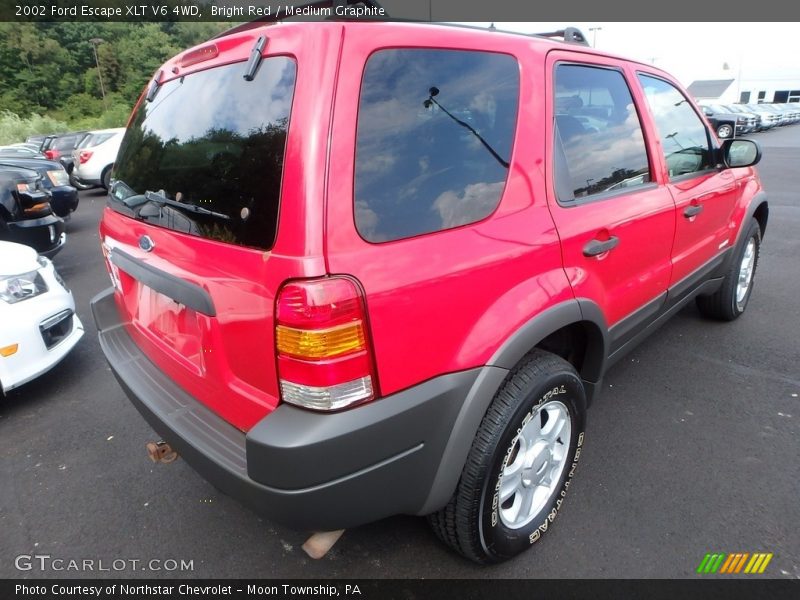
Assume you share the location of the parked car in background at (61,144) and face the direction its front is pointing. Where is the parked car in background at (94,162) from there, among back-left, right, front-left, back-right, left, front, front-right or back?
back-right

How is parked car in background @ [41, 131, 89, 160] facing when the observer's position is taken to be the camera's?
facing away from the viewer and to the right of the viewer

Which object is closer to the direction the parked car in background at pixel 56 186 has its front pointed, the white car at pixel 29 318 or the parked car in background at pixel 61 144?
the white car

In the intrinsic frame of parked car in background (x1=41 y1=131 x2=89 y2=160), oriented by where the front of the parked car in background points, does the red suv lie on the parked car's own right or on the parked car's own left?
on the parked car's own right

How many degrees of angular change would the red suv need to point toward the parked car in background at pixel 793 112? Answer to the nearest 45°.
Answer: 0° — it already faces it

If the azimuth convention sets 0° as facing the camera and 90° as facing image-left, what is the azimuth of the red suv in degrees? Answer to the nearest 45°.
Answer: approximately 225°

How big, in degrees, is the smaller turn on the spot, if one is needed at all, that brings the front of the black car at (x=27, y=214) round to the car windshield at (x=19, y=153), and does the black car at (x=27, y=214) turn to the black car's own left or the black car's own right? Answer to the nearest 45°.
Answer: approximately 135° to the black car's own left

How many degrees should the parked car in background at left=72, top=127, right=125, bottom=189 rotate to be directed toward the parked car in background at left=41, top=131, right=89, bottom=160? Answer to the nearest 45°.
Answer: approximately 45° to its left
